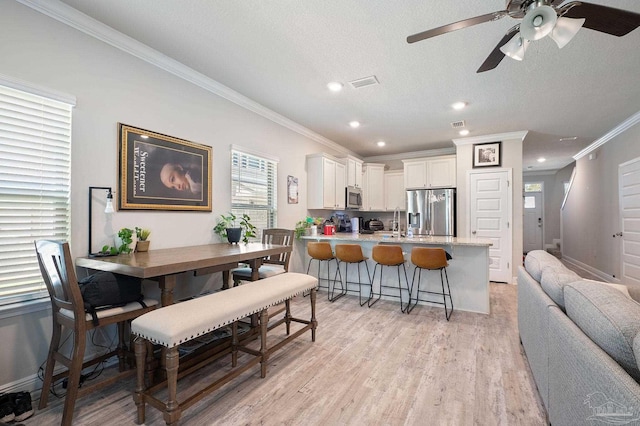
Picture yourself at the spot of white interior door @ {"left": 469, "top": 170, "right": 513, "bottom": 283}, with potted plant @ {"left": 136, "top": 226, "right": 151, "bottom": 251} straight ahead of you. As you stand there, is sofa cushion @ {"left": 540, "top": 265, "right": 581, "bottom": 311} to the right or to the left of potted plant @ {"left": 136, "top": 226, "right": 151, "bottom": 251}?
left

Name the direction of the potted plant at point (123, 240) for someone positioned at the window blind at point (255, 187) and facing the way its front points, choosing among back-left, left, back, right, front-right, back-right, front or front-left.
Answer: right

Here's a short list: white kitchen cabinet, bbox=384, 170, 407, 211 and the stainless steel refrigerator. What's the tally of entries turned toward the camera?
2

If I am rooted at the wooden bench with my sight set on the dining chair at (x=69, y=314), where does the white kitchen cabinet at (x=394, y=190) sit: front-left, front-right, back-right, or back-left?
back-right

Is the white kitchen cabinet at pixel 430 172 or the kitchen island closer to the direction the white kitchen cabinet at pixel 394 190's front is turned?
the kitchen island

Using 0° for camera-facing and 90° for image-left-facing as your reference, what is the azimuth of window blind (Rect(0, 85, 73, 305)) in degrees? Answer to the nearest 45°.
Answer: approximately 315°

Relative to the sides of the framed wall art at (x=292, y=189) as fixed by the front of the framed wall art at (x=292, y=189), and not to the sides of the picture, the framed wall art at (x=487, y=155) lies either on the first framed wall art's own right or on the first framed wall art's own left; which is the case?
on the first framed wall art's own left

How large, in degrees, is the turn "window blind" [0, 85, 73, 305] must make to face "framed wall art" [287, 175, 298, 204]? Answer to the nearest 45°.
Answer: approximately 45° to its left

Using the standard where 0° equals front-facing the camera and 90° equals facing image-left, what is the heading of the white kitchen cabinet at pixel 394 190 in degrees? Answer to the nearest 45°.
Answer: approximately 0°

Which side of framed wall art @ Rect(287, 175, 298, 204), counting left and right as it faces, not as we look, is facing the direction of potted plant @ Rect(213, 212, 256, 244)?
right

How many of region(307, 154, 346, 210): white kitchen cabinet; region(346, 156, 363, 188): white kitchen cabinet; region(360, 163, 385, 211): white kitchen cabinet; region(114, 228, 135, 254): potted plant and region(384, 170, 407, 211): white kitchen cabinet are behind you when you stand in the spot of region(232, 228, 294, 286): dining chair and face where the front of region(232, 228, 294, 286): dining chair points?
4

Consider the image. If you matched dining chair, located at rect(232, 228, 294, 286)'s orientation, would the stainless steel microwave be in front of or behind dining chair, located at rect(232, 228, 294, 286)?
behind

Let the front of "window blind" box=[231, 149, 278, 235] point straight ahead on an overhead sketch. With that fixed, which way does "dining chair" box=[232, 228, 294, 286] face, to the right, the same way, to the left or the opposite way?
to the right

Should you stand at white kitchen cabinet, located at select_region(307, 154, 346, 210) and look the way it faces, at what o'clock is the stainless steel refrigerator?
The stainless steel refrigerator is roughly at 10 o'clock from the white kitchen cabinet.
